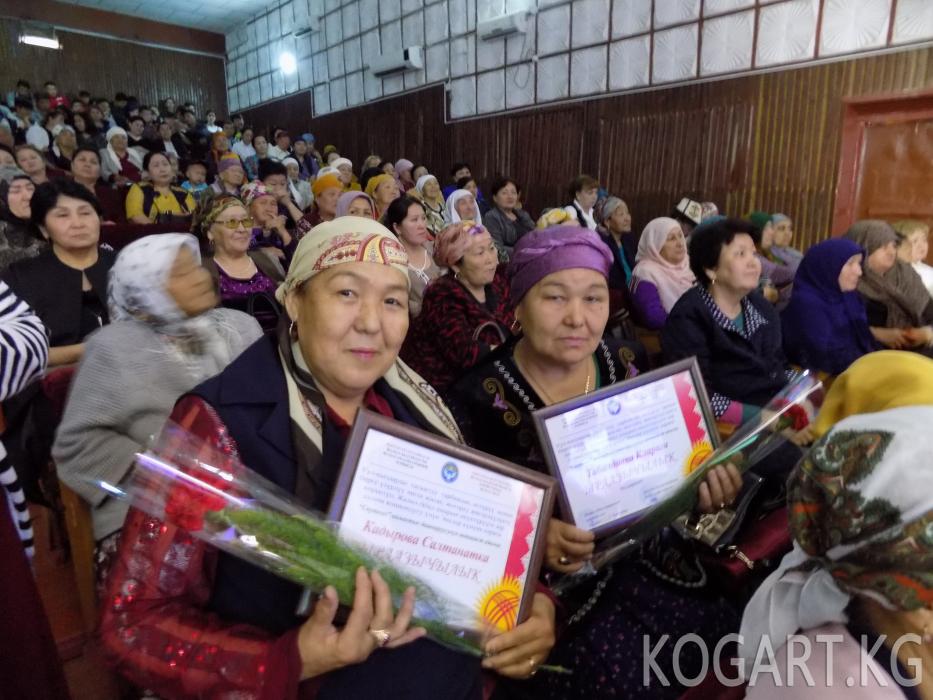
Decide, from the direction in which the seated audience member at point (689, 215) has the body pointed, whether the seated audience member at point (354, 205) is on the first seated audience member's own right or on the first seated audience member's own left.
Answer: on the first seated audience member's own right

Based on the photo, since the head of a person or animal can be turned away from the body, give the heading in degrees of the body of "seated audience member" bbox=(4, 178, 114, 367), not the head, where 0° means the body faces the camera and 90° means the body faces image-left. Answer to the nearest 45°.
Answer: approximately 315°

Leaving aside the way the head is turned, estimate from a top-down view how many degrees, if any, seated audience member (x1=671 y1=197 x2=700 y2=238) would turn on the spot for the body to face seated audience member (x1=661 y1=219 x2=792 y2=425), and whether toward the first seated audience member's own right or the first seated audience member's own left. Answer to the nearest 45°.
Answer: approximately 45° to the first seated audience member's own right

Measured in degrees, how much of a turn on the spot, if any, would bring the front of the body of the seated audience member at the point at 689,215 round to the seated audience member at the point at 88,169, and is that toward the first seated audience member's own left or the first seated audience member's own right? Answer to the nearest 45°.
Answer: approximately 135° to the first seated audience member's own right

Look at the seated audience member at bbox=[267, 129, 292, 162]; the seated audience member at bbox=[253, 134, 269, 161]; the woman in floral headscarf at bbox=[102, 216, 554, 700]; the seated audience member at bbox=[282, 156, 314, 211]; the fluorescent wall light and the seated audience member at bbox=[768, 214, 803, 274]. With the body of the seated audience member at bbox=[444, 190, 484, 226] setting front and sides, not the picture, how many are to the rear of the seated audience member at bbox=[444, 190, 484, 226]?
4

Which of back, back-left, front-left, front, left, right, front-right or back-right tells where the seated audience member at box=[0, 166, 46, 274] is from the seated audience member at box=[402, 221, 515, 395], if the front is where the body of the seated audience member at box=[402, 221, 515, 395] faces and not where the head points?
back-right

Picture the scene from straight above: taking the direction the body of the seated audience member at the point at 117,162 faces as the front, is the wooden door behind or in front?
in front

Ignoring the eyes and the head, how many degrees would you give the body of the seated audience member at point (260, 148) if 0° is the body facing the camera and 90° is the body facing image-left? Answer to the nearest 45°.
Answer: approximately 315°

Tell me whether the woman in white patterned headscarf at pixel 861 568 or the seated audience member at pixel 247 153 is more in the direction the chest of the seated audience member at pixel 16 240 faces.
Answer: the woman in white patterned headscarf
